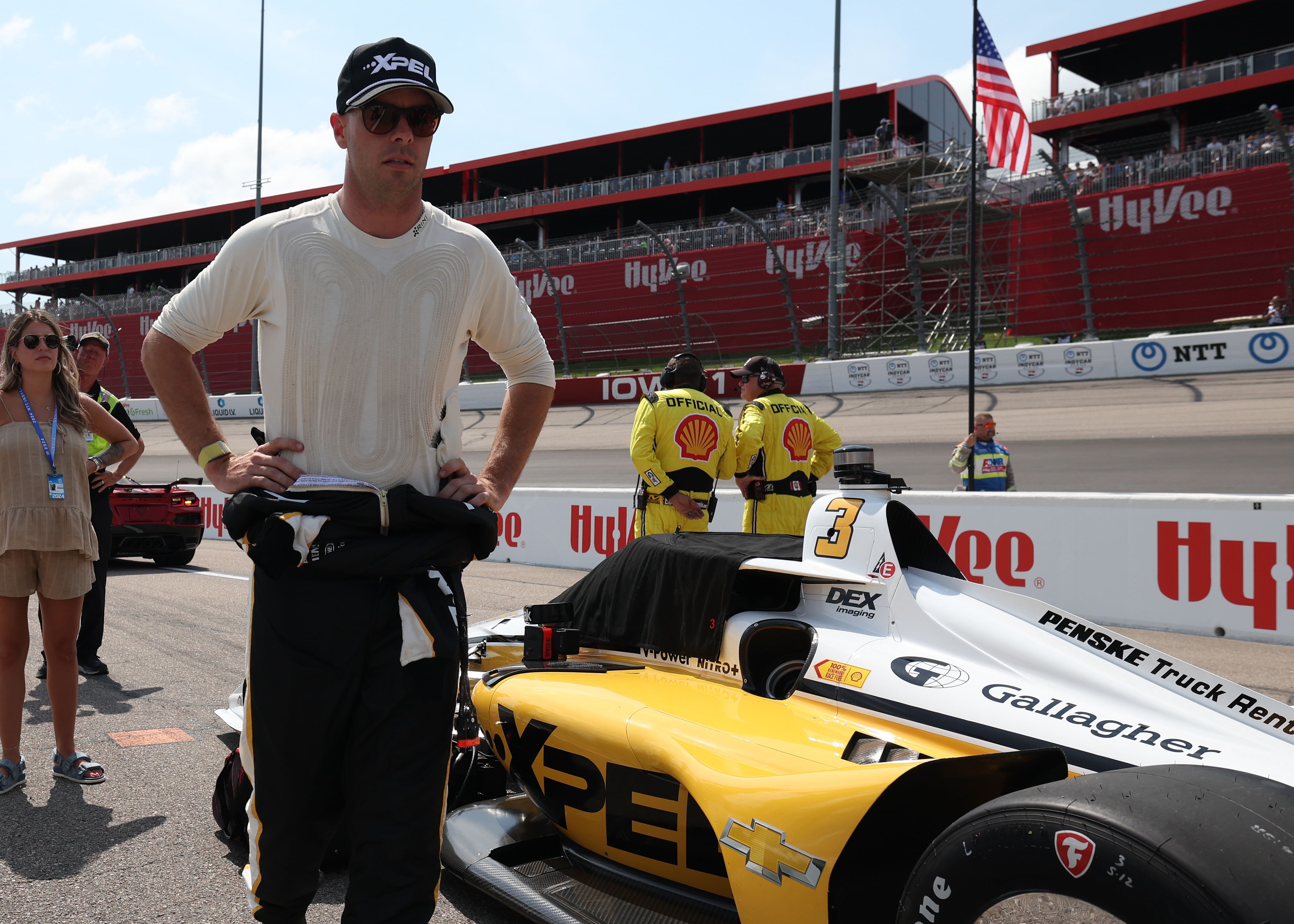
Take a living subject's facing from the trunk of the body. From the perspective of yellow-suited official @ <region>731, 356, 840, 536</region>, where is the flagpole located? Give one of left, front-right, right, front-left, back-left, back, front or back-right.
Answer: right

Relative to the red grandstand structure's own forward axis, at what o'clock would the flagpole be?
The flagpole is roughly at 11 o'clock from the red grandstand structure.

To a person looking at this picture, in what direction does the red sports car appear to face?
facing away from the viewer

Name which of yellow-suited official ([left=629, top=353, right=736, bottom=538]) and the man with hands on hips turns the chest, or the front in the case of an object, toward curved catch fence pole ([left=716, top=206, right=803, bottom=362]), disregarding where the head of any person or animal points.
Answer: the yellow-suited official

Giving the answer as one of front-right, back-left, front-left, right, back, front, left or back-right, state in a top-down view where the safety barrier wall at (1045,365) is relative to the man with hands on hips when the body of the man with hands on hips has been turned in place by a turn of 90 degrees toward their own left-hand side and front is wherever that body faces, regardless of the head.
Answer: front-left

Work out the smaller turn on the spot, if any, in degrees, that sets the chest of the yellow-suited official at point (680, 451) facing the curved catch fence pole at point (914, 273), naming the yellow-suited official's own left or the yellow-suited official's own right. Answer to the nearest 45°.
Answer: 0° — they already face it

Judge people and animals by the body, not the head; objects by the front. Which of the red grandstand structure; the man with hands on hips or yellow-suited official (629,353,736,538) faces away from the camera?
the yellow-suited official

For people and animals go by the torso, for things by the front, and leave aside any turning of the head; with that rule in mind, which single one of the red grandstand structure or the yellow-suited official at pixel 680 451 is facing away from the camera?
the yellow-suited official

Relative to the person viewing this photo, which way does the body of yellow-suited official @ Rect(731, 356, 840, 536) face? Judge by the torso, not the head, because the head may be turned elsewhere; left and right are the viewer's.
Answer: facing away from the viewer and to the left of the viewer

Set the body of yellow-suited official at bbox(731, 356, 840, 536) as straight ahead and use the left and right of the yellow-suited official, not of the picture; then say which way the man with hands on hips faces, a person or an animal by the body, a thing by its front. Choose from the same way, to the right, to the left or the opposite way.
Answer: the opposite way

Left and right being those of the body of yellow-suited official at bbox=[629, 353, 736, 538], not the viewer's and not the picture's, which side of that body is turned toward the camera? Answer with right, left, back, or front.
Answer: back

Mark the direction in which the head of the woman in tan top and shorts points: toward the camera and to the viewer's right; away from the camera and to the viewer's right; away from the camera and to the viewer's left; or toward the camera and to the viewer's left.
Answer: toward the camera and to the viewer's right

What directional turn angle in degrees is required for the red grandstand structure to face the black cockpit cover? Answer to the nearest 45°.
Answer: approximately 45° to its left

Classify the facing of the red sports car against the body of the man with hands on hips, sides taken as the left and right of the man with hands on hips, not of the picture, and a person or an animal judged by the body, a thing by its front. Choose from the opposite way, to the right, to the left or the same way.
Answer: the opposite way
